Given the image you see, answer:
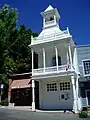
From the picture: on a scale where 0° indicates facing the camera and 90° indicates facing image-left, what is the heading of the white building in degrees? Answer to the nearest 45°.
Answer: approximately 45°

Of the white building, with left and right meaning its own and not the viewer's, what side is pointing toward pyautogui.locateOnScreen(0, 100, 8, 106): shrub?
right
